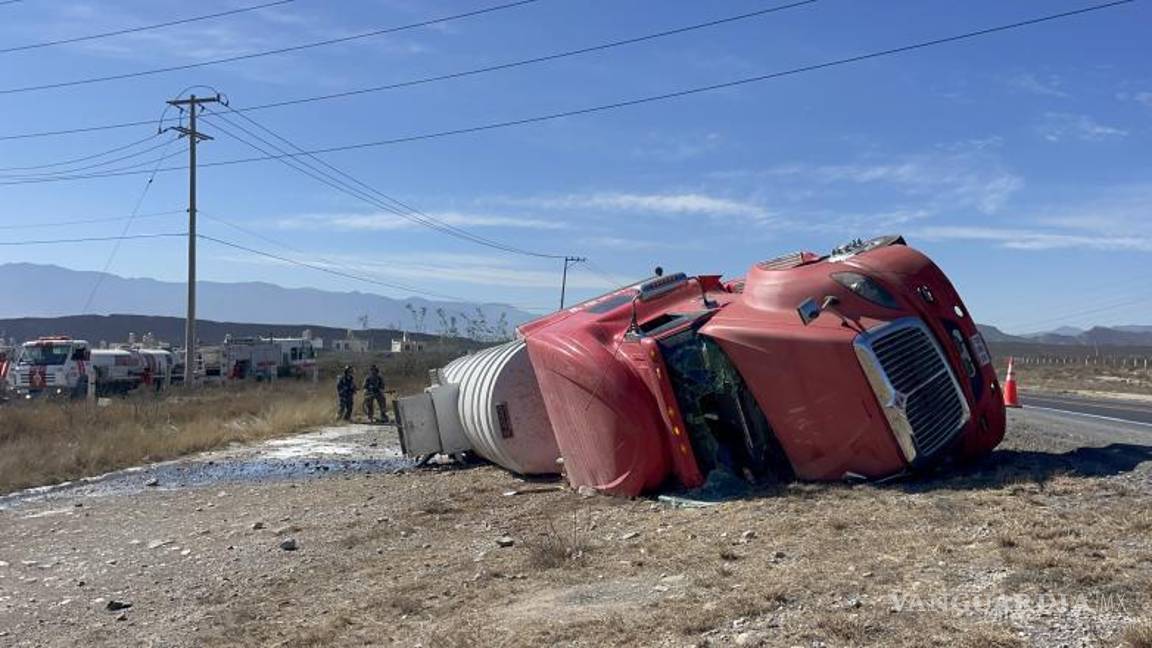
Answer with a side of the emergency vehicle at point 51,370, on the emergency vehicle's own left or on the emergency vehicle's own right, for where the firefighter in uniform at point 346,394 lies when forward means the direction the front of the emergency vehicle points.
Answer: on the emergency vehicle's own left

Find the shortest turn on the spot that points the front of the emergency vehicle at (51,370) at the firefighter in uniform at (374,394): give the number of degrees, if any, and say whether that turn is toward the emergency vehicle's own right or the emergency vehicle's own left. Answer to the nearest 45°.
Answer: approximately 45° to the emergency vehicle's own left

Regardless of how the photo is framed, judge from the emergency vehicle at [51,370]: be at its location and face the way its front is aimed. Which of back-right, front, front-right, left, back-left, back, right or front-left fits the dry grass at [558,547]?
front-left
